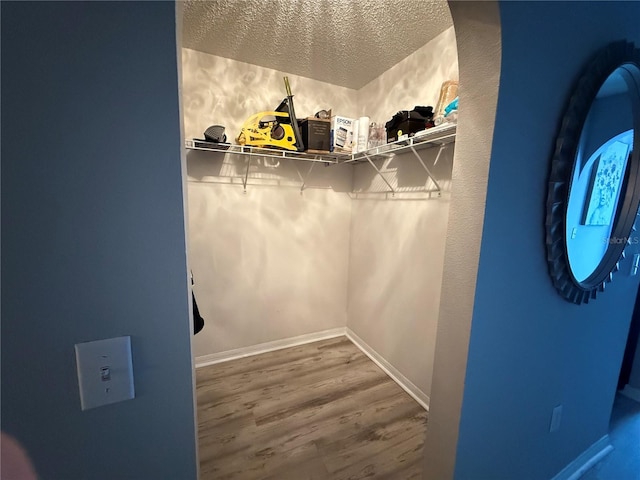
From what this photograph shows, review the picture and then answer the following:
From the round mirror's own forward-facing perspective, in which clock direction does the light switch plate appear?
The light switch plate is roughly at 2 o'clock from the round mirror.

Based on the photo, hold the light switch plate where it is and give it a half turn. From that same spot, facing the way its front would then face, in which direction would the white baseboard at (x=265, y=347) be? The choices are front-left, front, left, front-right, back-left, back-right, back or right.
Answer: front-right

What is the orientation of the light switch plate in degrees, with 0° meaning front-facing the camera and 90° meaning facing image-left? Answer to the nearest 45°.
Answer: approximately 0°

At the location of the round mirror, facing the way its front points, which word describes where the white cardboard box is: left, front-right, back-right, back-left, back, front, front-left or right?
back-right

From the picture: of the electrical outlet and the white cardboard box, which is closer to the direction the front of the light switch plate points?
the electrical outlet

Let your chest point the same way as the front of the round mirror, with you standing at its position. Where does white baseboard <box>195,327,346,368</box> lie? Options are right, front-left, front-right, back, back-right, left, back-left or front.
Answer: back-right

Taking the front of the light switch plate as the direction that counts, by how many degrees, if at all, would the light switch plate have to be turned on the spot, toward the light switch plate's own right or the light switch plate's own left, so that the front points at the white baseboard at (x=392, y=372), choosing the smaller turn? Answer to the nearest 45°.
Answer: approximately 90° to the light switch plate's own left

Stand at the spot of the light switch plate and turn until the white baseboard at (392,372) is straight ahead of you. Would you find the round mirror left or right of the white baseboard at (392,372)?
right
